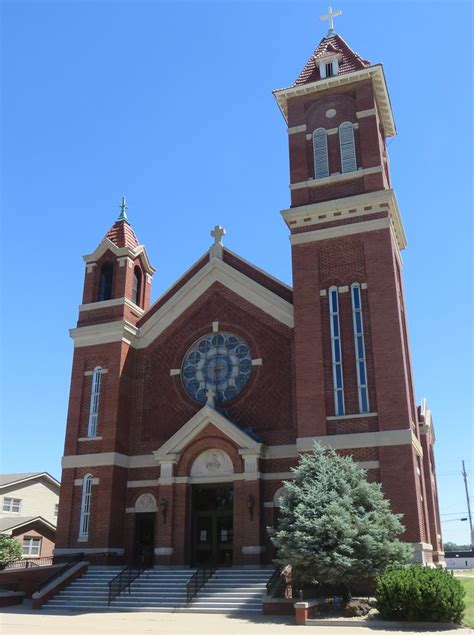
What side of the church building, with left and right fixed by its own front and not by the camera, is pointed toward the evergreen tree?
front

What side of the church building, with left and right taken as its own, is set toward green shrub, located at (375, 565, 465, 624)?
front

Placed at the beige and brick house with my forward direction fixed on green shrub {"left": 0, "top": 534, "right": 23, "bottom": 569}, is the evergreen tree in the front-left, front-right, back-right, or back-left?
front-left

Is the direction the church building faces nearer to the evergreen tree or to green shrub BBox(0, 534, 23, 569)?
the evergreen tree

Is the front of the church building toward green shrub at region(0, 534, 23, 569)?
no

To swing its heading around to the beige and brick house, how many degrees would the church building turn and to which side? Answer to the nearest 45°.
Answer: approximately 135° to its right

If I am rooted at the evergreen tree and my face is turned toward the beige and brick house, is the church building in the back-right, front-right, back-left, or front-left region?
front-right

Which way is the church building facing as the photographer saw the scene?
facing the viewer
